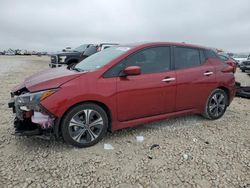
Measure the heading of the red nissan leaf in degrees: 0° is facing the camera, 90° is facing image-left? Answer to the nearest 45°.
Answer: approximately 45°
